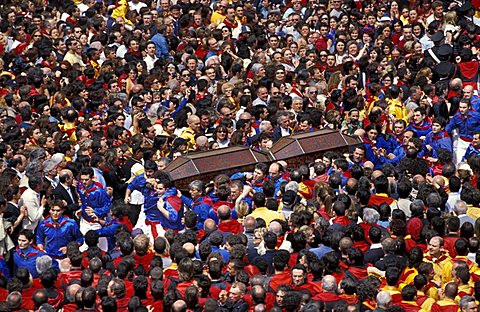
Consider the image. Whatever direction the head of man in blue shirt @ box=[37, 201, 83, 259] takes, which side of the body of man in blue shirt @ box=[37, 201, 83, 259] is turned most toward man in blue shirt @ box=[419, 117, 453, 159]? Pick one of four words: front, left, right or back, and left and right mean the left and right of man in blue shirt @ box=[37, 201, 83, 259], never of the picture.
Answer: left

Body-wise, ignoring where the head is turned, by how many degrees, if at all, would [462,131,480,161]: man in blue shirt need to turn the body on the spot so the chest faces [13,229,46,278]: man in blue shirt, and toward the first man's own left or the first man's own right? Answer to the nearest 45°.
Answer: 0° — they already face them

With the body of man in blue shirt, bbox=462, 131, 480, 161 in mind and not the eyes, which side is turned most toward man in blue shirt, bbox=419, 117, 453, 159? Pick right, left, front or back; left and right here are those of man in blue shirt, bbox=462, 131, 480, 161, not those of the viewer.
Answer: right

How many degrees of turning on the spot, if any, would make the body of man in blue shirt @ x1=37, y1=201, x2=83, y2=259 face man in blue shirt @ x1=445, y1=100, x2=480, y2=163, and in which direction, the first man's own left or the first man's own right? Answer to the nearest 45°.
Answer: approximately 90° to the first man's own left

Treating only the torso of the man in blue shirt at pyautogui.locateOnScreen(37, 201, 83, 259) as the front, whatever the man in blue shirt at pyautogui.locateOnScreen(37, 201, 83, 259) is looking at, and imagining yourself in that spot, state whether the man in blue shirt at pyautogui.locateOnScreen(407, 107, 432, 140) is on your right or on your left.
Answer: on your left
